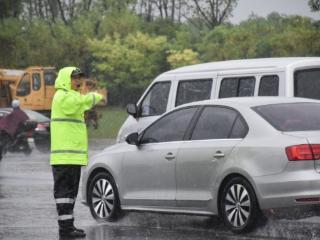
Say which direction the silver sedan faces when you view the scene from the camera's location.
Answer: facing away from the viewer and to the left of the viewer

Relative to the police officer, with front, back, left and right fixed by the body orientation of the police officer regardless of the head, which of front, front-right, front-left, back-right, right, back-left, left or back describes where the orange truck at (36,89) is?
left

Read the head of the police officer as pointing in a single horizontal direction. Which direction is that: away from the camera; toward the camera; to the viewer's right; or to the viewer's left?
to the viewer's right

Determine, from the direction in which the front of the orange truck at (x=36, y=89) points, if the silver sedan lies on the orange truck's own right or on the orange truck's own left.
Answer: on the orange truck's own left

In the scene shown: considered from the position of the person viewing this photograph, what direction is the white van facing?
facing away from the viewer and to the left of the viewer

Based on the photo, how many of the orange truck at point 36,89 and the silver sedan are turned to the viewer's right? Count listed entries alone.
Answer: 0

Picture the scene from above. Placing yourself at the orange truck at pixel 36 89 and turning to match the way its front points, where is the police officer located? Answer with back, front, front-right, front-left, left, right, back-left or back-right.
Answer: left
